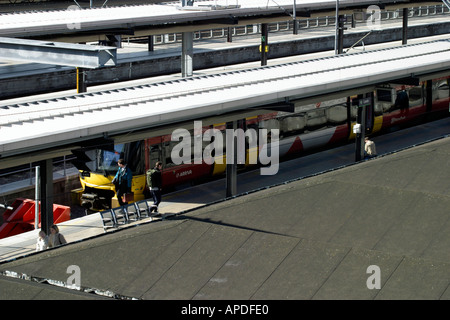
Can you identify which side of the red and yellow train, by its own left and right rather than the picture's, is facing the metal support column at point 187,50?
right

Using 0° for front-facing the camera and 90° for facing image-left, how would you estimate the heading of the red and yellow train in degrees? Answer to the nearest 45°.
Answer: approximately 45°

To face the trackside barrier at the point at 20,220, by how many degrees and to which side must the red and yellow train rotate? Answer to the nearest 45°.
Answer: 0° — it already faces it

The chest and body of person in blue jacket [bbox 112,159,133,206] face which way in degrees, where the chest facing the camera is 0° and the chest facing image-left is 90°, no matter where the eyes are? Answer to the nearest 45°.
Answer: approximately 45°
